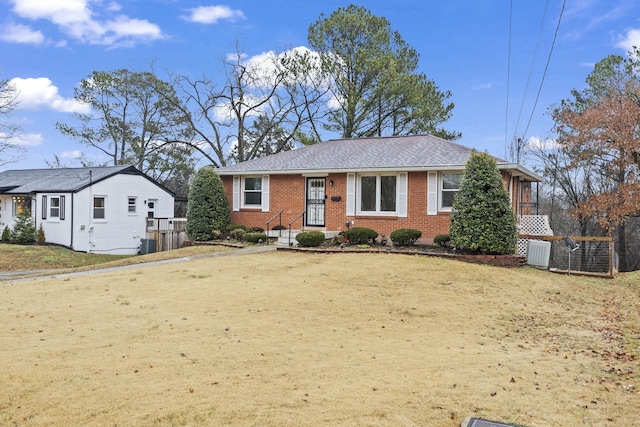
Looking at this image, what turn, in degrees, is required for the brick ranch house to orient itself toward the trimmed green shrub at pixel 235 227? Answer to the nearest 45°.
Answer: approximately 90° to its right

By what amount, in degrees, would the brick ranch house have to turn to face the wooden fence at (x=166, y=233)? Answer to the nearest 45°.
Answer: approximately 90° to its right

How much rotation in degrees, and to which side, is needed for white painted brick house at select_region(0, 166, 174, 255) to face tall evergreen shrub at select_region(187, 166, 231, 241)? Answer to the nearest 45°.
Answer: approximately 90° to its left

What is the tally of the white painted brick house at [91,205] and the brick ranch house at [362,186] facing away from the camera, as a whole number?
0

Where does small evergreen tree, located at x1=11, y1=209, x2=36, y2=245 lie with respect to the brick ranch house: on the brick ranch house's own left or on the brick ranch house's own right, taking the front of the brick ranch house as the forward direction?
on the brick ranch house's own right

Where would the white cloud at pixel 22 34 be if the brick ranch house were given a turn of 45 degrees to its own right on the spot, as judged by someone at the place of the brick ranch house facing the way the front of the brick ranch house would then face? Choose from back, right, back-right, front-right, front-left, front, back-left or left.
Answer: front-right

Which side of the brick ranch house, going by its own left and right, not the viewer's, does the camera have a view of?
front

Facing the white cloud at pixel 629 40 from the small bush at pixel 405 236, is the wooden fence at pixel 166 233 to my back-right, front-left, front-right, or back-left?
back-left

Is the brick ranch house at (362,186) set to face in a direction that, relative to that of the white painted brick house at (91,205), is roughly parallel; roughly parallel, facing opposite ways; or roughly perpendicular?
roughly parallel

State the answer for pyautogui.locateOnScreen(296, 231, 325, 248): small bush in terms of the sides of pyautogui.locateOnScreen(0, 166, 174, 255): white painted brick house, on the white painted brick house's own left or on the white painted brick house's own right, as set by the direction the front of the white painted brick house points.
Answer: on the white painted brick house's own left

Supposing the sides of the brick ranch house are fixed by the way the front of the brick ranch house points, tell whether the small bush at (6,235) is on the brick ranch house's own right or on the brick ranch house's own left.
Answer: on the brick ranch house's own right

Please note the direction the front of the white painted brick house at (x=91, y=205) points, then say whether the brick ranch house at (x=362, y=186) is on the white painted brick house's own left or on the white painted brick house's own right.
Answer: on the white painted brick house's own left

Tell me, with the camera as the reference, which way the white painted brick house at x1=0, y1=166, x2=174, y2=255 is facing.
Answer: facing the viewer and to the left of the viewer

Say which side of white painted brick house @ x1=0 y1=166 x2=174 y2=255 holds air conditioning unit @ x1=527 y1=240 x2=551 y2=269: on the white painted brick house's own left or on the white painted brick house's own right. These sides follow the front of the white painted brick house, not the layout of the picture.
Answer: on the white painted brick house's own left

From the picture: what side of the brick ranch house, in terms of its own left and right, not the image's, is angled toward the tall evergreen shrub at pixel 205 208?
right

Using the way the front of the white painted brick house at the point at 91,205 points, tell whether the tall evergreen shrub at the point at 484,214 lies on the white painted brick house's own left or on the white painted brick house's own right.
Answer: on the white painted brick house's own left
